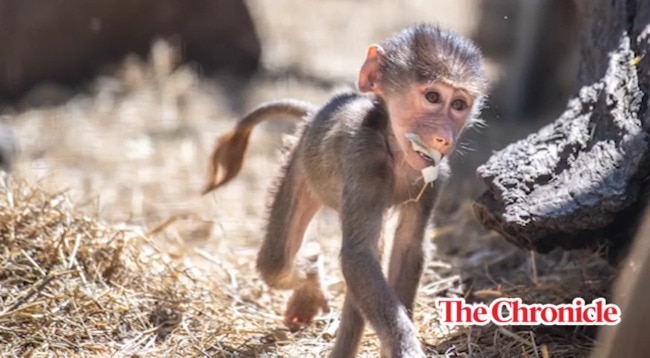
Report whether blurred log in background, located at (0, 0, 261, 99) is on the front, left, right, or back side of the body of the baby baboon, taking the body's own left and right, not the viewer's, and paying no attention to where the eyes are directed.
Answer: back

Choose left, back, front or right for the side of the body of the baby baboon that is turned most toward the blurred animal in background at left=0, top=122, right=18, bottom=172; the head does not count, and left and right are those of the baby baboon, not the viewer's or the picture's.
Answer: back

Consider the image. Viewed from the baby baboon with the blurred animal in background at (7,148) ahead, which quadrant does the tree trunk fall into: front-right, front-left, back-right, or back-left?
back-right

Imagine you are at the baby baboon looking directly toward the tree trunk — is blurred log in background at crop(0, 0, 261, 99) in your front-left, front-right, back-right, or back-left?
back-left

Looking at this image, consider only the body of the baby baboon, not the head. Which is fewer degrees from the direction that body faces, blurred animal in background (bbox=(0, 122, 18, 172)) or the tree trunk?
the tree trunk

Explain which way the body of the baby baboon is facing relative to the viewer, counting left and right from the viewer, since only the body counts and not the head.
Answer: facing the viewer and to the right of the viewer
